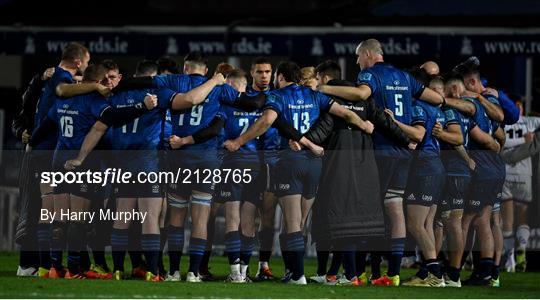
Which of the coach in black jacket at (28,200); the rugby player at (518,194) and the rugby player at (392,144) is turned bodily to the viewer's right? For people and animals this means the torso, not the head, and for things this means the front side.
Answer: the coach in black jacket

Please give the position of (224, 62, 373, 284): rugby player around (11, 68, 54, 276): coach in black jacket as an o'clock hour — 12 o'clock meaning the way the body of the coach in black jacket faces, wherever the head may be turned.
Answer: The rugby player is roughly at 1 o'clock from the coach in black jacket.

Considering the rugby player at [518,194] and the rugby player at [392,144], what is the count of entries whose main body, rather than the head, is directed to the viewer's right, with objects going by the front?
0

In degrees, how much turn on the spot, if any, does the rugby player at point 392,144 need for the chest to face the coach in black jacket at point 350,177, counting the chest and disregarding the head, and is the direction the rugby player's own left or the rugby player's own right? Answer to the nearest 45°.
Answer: approximately 90° to the rugby player's own left

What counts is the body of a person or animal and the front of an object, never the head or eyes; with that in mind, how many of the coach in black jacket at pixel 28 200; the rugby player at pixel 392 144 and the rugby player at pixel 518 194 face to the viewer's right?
1

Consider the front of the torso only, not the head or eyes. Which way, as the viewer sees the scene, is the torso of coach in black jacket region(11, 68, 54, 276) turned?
to the viewer's right

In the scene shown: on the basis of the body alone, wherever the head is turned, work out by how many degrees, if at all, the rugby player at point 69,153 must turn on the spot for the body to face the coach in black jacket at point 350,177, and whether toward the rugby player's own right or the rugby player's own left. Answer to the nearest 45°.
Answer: approximately 45° to the rugby player's own right

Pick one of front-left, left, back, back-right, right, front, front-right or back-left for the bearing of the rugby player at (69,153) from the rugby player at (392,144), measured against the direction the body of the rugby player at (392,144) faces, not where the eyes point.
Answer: front-left

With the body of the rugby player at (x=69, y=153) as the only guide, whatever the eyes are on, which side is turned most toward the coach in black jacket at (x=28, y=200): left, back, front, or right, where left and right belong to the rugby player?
left

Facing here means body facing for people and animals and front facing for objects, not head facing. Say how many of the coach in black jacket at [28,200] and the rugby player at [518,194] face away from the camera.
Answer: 1

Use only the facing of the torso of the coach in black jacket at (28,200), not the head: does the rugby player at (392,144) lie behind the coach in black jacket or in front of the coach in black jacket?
in front
